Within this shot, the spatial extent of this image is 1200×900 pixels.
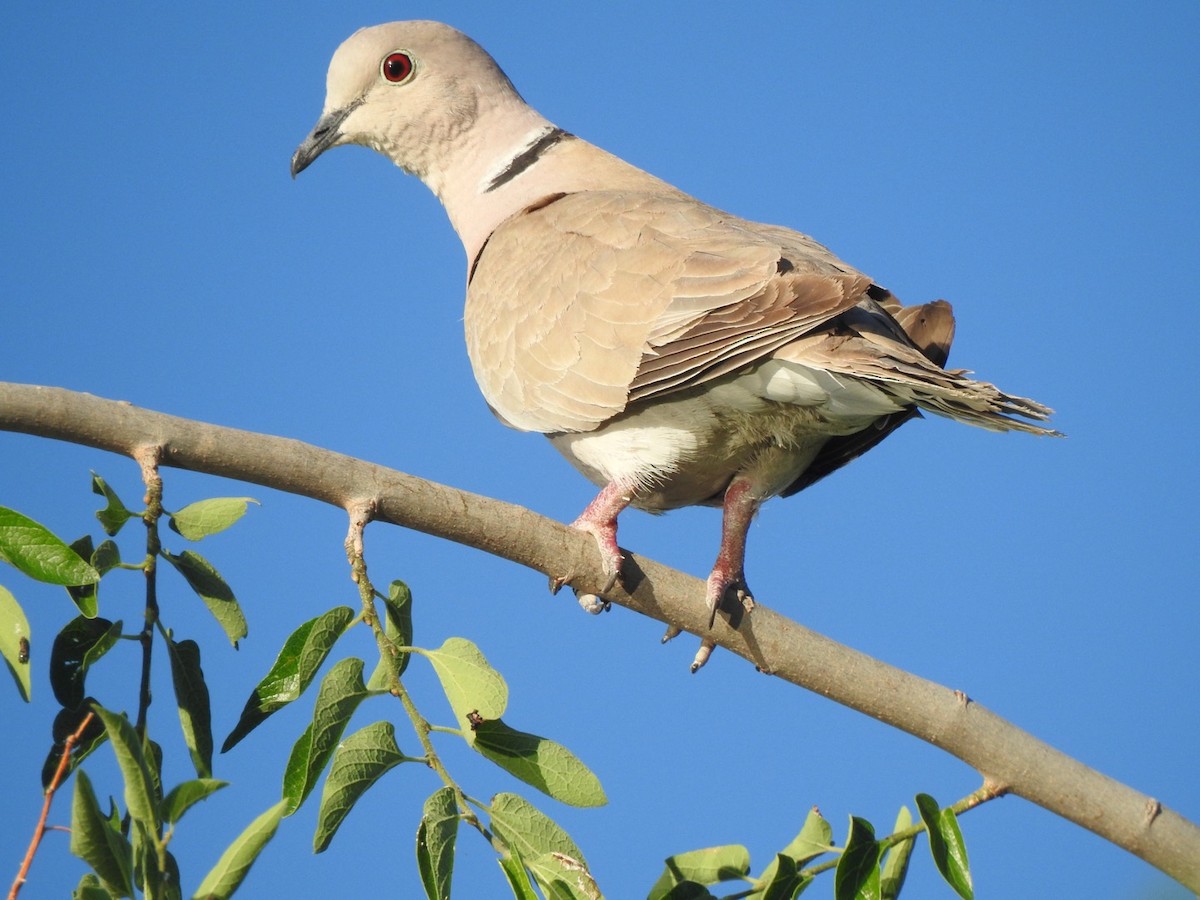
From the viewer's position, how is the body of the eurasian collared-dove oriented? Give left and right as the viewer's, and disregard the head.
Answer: facing away from the viewer and to the left of the viewer
